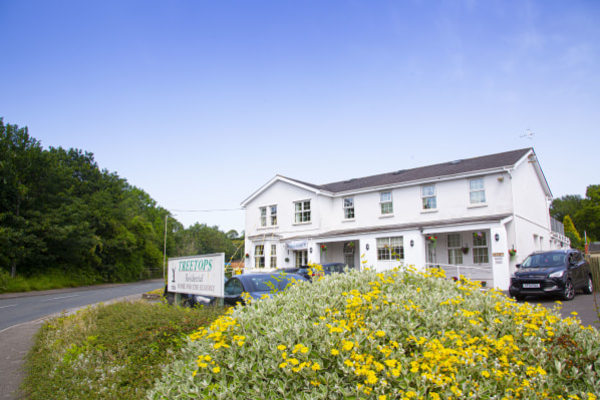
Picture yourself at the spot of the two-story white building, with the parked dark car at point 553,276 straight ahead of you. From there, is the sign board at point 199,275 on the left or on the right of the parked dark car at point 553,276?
right

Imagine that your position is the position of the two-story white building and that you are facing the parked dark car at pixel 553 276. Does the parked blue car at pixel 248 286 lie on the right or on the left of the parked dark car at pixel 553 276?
right

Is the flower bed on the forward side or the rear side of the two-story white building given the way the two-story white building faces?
on the forward side

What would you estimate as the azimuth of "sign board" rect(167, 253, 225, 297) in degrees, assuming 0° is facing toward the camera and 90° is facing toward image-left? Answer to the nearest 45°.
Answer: approximately 45°

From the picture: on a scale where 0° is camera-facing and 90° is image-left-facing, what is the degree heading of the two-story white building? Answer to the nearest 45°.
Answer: approximately 45°

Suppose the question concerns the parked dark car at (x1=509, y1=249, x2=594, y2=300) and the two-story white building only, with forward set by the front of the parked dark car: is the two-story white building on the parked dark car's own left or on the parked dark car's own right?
on the parked dark car's own right

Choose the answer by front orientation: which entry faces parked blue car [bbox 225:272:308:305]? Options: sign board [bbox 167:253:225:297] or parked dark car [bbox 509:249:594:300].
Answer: parked dark car [bbox 509:249:594:300]

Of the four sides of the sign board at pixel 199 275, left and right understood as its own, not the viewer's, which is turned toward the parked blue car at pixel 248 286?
back

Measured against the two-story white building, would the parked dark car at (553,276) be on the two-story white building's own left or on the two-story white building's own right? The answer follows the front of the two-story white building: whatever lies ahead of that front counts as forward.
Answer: on the two-story white building's own left
